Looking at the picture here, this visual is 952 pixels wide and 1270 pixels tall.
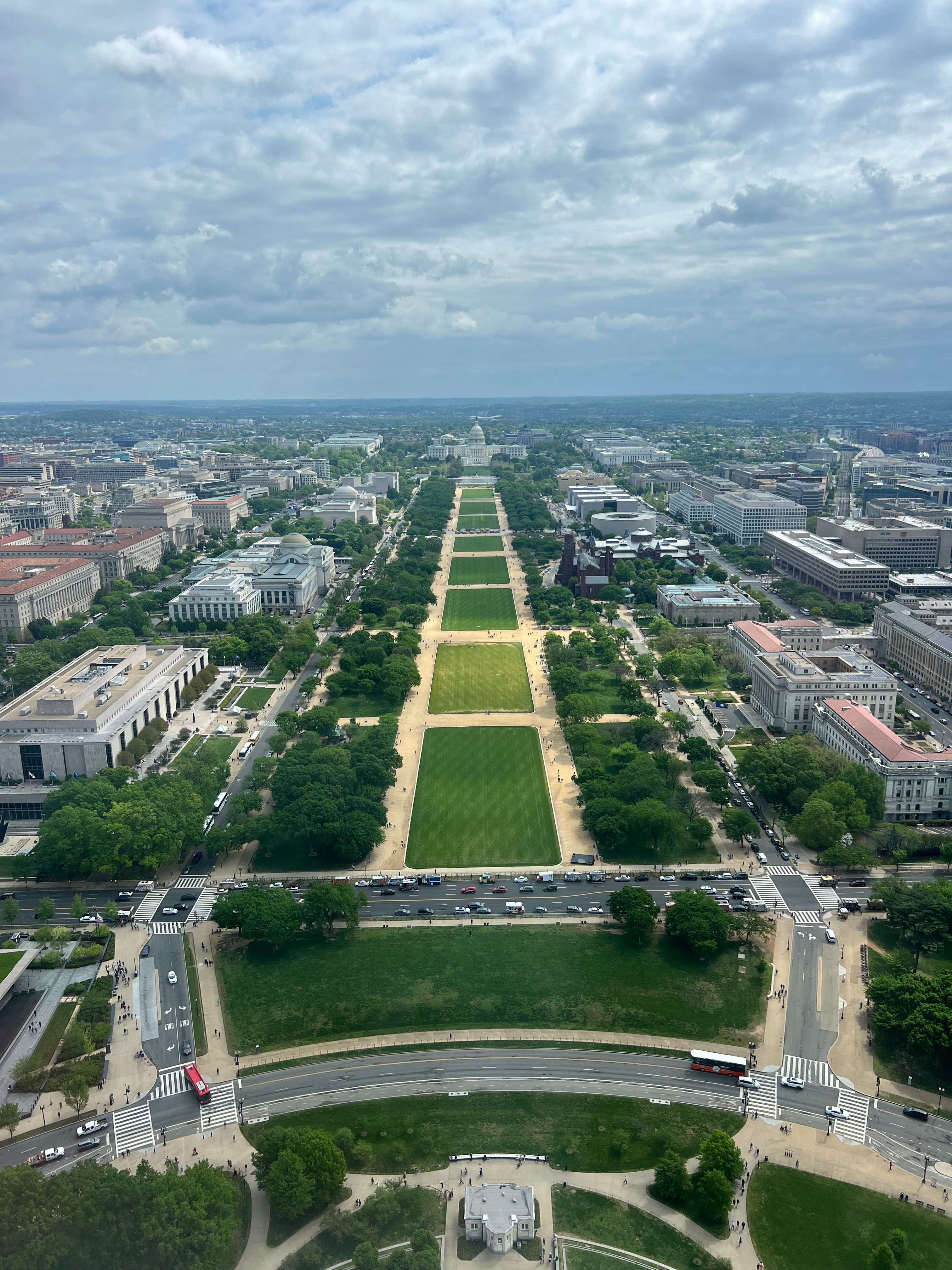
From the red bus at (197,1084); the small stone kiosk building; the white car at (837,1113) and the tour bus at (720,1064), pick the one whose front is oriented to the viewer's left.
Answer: the tour bus

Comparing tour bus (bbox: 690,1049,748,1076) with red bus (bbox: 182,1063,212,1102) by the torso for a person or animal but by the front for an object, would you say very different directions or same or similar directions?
very different directions

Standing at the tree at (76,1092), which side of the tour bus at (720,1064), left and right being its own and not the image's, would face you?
front

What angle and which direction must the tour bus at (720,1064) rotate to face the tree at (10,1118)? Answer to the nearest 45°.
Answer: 0° — it already faces it

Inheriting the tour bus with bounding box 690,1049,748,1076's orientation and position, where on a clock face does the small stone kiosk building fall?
The small stone kiosk building is roughly at 10 o'clock from the tour bus.

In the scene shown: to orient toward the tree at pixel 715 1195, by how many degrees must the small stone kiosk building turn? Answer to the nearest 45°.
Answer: approximately 90° to its left

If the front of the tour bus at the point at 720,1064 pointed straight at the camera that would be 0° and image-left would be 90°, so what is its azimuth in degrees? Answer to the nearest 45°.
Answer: approximately 90°

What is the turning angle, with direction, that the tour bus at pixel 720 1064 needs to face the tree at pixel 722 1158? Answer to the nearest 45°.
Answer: approximately 90° to its left
